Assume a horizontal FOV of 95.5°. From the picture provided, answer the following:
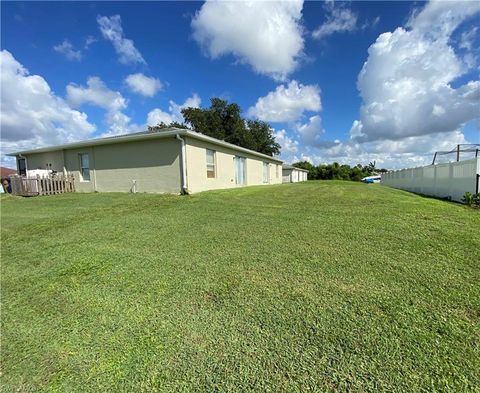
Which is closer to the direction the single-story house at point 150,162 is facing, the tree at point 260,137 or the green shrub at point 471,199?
the tree

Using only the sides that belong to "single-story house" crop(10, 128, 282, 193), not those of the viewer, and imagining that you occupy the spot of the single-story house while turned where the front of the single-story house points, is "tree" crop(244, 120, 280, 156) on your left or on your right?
on your right

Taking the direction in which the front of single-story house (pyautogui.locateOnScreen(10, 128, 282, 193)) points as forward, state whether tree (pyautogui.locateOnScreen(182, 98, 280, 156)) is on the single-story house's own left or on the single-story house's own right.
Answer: on the single-story house's own right

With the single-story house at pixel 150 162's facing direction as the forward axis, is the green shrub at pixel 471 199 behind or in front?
behind

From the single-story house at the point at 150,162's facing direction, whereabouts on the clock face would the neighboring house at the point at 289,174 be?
The neighboring house is roughly at 3 o'clock from the single-story house.
